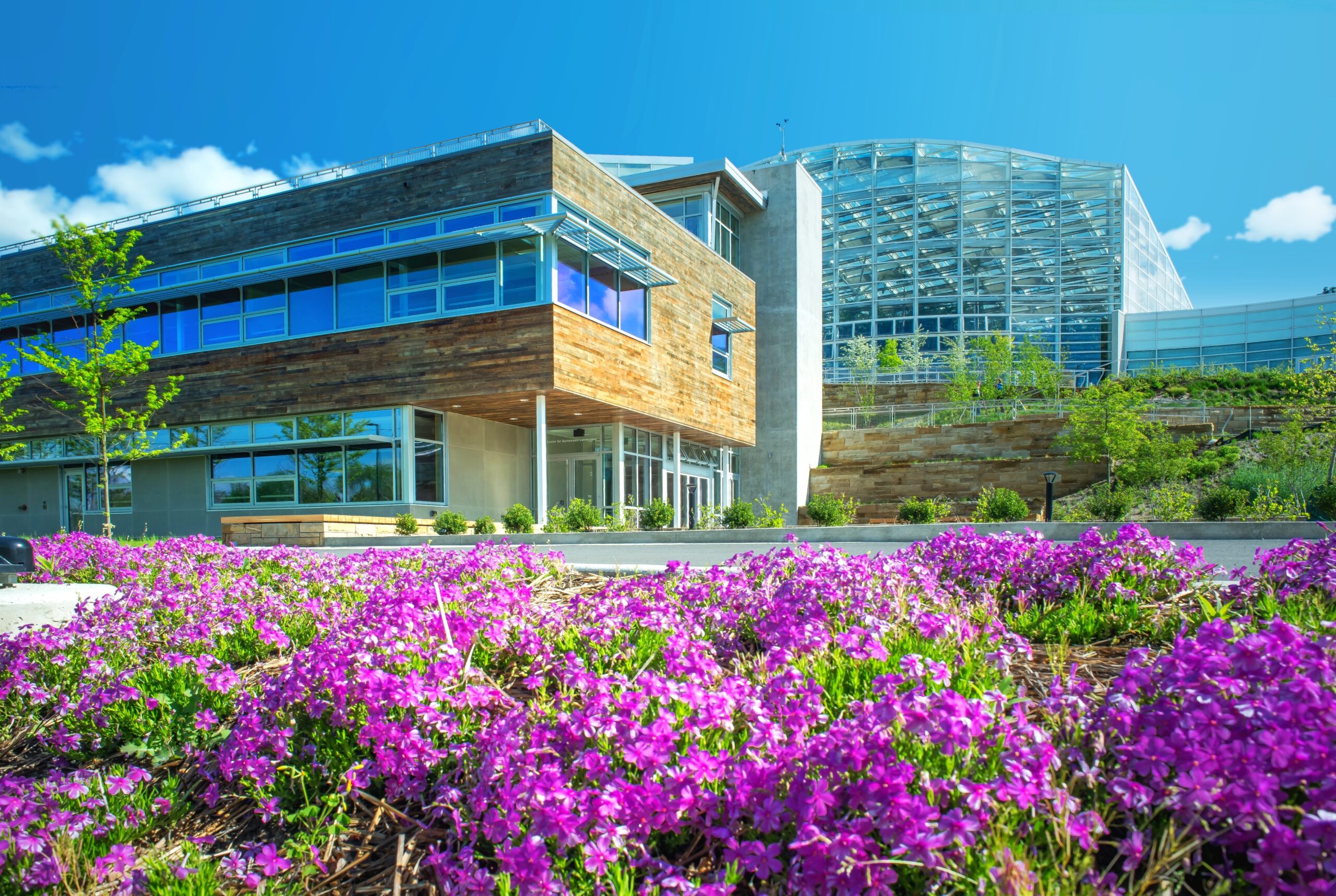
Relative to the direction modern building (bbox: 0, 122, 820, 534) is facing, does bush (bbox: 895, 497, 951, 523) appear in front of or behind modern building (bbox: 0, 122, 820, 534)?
in front

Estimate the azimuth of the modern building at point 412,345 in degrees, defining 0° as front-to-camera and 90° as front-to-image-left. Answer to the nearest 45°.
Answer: approximately 315°

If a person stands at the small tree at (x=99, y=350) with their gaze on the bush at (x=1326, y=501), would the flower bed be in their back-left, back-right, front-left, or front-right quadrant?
front-right

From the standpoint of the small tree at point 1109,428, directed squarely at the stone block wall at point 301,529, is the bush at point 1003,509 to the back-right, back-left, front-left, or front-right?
front-left

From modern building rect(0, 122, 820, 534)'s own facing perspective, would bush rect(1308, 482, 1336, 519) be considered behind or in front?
in front
